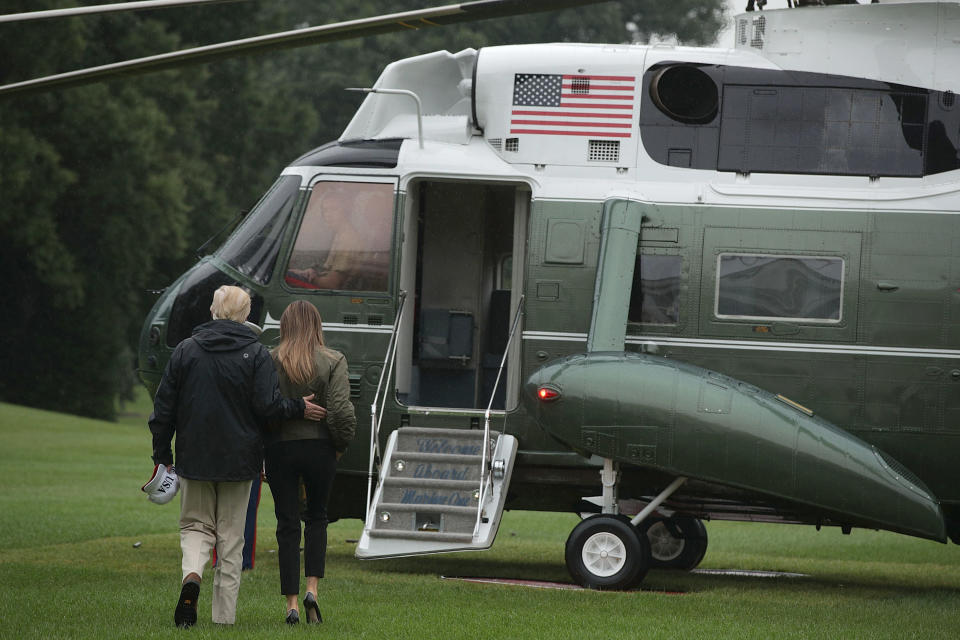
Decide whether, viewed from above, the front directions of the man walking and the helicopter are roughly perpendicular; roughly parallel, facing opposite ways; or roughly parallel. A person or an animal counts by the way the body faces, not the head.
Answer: roughly perpendicular

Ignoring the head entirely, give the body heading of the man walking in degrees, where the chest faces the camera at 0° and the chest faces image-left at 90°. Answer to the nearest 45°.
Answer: approximately 180°

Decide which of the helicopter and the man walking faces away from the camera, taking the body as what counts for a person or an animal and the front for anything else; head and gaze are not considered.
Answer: the man walking

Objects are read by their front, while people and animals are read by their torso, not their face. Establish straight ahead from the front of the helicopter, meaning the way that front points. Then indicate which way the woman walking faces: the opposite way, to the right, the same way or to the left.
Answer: to the right

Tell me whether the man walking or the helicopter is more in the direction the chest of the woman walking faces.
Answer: the helicopter

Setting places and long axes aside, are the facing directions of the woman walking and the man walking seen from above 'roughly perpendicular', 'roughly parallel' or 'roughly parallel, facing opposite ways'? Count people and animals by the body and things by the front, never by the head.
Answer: roughly parallel

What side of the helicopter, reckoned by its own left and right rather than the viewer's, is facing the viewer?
left

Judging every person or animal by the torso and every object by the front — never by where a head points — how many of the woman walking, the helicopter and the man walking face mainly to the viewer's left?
1

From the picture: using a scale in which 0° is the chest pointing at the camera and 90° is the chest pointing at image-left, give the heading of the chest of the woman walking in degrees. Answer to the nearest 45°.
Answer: approximately 180°

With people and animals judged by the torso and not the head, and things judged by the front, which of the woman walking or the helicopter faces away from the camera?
the woman walking

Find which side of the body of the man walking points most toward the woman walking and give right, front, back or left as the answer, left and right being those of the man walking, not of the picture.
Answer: right

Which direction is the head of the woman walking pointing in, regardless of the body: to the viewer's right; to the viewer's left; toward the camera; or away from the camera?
away from the camera
